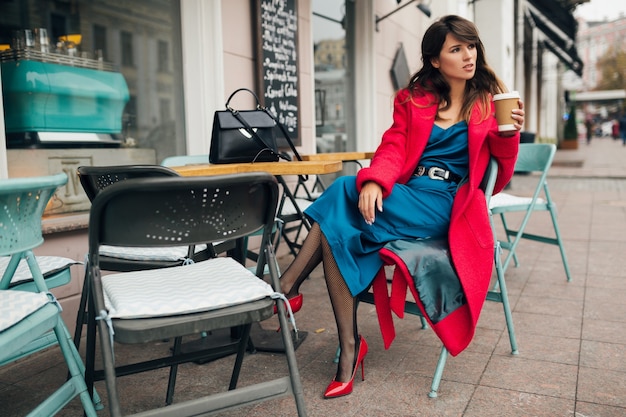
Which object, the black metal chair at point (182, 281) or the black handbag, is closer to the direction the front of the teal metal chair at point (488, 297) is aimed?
the black metal chair

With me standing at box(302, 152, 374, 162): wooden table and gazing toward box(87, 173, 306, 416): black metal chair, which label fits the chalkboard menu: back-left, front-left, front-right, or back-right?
back-right

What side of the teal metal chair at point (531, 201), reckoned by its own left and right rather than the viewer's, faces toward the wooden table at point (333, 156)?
front

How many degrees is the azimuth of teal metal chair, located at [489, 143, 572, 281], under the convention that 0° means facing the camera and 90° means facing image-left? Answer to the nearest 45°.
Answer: approximately 45°

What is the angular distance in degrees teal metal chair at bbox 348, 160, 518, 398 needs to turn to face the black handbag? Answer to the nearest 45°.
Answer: approximately 45° to its right

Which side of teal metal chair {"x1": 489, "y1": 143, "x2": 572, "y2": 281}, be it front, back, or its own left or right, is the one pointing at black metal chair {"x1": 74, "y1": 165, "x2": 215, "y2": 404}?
front

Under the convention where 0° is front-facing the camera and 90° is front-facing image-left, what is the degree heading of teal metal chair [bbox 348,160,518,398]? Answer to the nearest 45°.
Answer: approximately 45°
